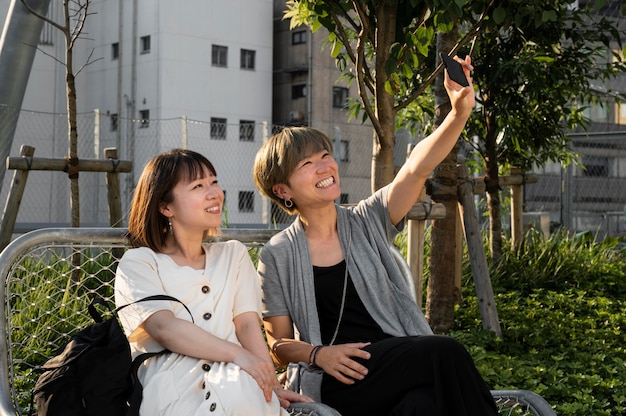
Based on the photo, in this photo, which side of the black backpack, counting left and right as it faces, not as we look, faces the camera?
left

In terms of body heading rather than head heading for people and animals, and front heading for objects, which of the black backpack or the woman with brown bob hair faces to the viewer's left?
the black backpack

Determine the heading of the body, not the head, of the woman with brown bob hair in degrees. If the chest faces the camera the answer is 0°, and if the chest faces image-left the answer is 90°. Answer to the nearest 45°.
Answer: approximately 315°

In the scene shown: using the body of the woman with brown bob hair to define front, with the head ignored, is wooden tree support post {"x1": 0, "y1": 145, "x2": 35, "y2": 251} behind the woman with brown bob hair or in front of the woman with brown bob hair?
behind

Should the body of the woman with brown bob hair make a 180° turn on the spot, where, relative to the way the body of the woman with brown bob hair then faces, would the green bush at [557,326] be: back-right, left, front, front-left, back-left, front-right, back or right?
right

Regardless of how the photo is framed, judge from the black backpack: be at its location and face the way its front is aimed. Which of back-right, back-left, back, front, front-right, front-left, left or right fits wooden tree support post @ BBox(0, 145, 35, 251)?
right

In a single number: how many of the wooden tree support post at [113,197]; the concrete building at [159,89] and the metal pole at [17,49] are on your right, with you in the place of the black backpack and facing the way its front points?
3

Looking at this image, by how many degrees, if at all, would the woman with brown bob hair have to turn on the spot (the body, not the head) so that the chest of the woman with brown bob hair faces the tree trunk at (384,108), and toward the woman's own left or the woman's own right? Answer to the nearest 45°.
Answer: approximately 90° to the woman's own left

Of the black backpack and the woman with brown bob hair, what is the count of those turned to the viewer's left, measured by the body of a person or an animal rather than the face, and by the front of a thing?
1
